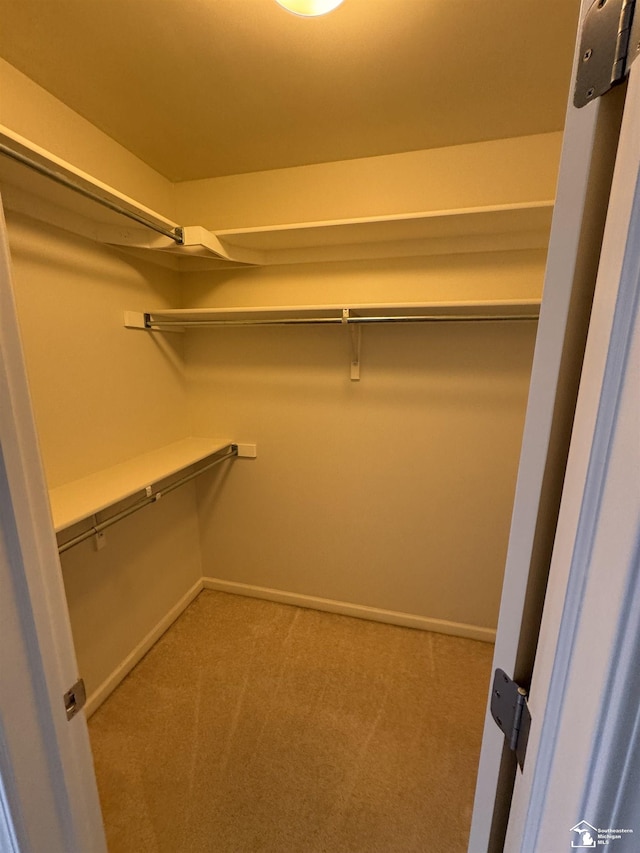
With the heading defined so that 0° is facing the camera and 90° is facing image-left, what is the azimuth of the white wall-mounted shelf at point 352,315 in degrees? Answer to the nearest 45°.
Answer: approximately 0°

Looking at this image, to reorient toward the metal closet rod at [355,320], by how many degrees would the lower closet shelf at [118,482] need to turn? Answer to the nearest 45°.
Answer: approximately 45° to its left

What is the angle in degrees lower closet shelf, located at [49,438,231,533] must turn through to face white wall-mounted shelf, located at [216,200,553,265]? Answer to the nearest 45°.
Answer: approximately 45° to its left

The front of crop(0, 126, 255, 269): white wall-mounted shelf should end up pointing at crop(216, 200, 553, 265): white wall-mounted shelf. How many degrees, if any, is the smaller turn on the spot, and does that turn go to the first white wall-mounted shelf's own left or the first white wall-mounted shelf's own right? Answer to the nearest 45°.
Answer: approximately 45° to the first white wall-mounted shelf's own left

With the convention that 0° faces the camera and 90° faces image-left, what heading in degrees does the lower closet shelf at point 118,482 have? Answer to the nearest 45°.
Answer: approximately 315°

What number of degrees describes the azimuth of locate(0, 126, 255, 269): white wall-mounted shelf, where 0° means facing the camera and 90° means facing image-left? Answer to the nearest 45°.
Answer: approximately 315°
